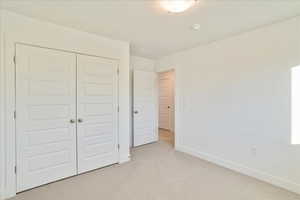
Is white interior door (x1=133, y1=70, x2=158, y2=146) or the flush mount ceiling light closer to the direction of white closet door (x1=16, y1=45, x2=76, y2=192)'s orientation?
the flush mount ceiling light

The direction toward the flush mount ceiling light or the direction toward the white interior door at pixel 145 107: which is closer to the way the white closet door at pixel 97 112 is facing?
the flush mount ceiling light

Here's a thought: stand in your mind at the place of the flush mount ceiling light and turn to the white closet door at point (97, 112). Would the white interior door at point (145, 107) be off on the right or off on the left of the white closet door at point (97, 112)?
right

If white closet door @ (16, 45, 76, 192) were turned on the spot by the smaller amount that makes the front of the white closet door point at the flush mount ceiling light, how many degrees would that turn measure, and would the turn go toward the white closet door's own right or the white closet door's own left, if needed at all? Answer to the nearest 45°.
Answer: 0° — it already faces it

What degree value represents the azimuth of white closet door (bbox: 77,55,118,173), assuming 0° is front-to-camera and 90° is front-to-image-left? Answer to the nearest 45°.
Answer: approximately 315°

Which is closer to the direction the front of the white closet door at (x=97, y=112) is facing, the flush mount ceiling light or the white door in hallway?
the flush mount ceiling light

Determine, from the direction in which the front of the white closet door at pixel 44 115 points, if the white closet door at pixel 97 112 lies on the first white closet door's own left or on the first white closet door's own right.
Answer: on the first white closet door's own left

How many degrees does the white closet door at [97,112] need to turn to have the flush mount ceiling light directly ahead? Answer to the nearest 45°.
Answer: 0° — it already faces it

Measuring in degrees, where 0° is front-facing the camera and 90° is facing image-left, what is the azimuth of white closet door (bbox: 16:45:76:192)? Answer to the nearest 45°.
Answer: approximately 315°

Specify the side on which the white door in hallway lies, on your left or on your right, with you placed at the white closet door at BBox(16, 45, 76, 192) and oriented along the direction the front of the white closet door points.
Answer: on your left
